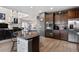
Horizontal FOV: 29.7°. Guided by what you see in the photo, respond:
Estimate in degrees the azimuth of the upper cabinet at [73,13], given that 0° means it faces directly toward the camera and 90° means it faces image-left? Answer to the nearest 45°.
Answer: approximately 45°

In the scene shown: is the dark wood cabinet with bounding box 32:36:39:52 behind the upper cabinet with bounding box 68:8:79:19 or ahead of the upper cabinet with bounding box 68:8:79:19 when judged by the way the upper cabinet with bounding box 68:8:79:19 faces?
ahead
